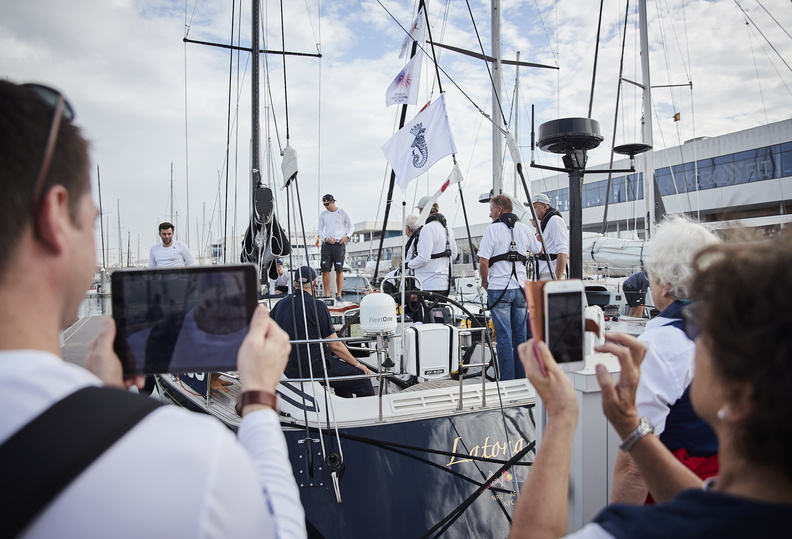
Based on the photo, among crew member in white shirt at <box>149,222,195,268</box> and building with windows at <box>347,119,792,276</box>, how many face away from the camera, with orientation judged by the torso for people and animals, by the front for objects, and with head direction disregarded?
0

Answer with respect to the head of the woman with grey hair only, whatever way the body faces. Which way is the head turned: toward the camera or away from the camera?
away from the camera

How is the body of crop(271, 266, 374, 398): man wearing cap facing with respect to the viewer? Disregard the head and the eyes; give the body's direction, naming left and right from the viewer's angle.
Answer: facing away from the viewer and to the right of the viewer

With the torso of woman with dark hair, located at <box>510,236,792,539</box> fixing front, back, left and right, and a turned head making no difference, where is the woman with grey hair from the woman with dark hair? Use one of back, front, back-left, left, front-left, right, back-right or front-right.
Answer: front-right

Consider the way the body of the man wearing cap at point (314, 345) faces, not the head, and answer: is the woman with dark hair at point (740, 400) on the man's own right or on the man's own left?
on the man's own right

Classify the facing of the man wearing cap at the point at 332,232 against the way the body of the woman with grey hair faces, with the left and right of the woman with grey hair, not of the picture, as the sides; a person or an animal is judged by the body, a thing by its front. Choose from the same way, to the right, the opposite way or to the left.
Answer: the opposite way

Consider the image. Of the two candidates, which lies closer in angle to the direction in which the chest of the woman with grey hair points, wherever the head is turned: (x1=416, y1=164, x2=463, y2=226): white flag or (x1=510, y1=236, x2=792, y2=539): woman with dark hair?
the white flag

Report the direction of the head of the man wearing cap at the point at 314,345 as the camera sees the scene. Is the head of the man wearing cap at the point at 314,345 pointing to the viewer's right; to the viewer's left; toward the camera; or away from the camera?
away from the camera

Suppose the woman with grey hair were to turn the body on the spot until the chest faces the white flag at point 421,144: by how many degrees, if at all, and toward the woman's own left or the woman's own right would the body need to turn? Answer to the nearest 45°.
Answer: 0° — they already face it

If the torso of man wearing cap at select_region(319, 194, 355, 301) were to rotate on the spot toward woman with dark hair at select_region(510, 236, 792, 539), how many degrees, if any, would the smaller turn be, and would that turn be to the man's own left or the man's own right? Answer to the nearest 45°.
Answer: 0° — they already face them

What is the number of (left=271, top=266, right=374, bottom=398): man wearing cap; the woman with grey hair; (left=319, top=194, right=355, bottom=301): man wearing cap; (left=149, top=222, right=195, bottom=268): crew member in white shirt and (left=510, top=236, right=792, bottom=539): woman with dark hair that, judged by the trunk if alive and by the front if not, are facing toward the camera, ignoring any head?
2

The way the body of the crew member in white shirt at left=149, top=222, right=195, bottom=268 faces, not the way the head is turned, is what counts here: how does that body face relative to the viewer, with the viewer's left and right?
facing the viewer

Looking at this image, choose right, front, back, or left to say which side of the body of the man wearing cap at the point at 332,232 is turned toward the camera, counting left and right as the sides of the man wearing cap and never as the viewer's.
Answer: front

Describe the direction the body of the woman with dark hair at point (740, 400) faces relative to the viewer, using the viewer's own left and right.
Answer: facing away from the viewer and to the left of the viewer
